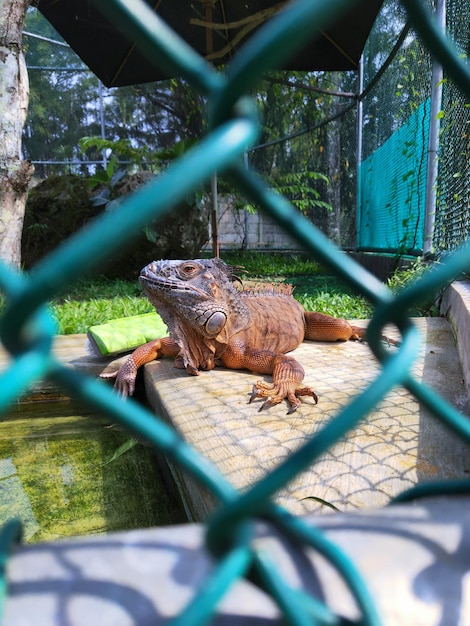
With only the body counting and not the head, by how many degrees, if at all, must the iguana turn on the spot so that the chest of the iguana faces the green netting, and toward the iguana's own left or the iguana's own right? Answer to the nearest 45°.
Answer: approximately 180°

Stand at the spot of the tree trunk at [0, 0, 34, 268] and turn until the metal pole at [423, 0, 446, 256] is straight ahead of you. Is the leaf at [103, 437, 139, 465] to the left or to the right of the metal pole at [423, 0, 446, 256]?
right

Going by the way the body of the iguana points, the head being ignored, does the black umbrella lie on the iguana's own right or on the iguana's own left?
on the iguana's own right

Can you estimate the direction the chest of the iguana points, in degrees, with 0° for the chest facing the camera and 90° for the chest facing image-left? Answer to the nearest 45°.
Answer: approximately 45°

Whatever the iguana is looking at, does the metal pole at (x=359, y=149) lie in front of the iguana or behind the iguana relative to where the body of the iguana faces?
behind

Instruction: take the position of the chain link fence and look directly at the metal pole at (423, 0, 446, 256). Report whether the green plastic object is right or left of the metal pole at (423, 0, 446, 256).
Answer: left

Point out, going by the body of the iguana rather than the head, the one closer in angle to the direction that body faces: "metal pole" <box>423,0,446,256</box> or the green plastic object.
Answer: the green plastic object
